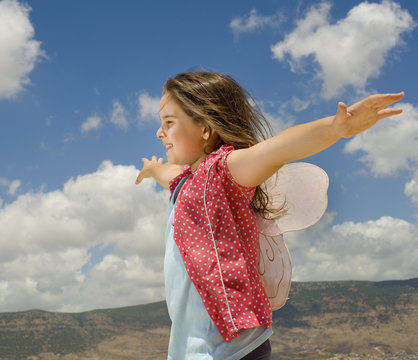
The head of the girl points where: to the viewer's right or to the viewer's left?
to the viewer's left

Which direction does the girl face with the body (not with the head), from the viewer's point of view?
to the viewer's left
